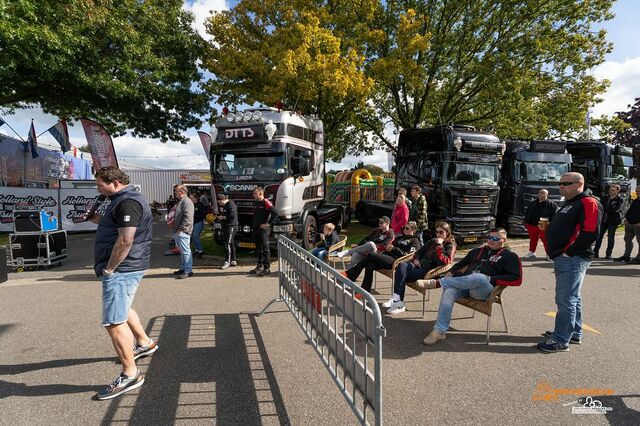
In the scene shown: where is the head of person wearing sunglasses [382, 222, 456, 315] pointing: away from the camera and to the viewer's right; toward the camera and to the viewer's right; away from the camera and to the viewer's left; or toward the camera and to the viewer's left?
toward the camera and to the viewer's left

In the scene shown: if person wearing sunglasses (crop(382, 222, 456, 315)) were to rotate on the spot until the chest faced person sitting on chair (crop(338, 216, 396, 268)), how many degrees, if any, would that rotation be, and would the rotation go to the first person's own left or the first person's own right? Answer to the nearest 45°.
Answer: approximately 90° to the first person's own right

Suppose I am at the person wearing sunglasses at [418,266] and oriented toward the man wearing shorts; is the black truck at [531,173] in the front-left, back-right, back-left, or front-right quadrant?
back-right

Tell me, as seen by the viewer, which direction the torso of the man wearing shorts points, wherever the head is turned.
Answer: to the viewer's left

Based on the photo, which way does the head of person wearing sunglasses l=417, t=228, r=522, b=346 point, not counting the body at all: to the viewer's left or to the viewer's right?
to the viewer's left

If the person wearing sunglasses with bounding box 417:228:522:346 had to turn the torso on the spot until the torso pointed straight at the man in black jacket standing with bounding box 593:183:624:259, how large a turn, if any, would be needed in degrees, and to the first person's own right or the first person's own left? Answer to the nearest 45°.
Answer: approximately 180°

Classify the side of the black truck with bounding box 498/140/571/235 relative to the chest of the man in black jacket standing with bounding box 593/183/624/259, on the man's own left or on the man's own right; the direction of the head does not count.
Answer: on the man's own right

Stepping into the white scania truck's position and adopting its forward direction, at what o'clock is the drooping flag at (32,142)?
The drooping flag is roughly at 3 o'clock from the white scania truck.

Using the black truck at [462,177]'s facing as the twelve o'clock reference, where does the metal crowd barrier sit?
The metal crowd barrier is roughly at 2 o'clock from the black truck.

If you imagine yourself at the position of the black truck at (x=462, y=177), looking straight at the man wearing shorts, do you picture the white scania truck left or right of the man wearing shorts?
right

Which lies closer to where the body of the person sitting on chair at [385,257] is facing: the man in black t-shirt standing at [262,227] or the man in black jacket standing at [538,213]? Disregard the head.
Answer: the man in black t-shirt standing

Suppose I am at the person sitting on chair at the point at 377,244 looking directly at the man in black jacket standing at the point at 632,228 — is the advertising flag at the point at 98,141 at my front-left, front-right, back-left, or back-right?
back-left

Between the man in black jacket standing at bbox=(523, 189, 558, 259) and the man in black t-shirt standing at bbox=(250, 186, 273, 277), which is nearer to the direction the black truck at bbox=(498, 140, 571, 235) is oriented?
the man in black jacket standing

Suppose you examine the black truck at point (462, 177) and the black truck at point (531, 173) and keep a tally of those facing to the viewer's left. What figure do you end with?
0
